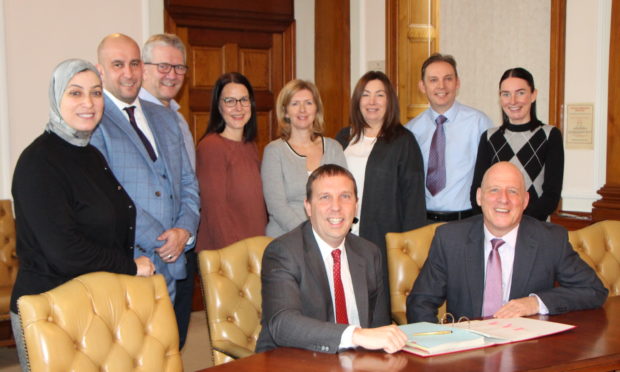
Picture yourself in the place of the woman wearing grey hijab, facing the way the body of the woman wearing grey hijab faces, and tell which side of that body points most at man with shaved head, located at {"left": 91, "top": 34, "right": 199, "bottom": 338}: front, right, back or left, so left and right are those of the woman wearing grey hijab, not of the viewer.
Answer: left

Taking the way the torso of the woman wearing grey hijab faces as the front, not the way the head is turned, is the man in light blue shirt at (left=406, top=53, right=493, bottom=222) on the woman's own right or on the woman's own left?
on the woman's own left

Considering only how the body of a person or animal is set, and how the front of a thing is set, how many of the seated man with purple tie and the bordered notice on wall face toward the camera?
2

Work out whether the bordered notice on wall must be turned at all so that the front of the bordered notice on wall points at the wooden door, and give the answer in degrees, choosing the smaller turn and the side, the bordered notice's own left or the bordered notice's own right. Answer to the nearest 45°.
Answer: approximately 90° to the bordered notice's own right

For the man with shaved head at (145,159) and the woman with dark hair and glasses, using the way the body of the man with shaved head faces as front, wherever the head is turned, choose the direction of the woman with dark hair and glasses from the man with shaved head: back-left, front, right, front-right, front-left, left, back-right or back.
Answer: left

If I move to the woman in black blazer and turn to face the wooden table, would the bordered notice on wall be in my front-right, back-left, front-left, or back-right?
back-left

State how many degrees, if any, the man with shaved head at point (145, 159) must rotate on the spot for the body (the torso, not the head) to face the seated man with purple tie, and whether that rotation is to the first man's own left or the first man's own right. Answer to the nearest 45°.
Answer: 0° — they already face them

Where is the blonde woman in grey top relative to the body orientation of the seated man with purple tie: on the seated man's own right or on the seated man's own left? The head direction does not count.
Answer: on the seated man's own right

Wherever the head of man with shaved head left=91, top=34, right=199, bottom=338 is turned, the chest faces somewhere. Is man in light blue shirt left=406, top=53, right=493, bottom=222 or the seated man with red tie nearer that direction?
the seated man with red tie
